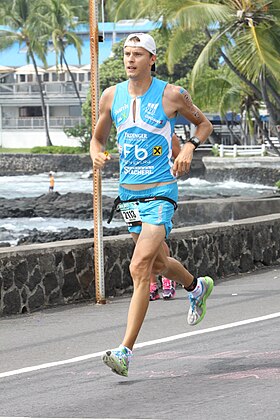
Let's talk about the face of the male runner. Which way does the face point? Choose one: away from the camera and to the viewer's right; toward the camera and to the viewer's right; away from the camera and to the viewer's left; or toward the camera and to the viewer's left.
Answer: toward the camera and to the viewer's left

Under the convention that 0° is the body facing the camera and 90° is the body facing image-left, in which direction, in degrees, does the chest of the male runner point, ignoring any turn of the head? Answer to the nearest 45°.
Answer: approximately 45°

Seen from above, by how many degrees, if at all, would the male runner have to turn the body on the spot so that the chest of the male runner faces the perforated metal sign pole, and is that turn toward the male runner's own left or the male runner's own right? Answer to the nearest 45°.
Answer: approximately 135° to the male runner's own right

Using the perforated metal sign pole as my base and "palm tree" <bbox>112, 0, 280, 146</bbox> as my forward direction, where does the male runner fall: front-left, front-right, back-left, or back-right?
back-right

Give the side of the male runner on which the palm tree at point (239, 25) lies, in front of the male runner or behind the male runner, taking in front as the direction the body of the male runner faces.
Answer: behind
